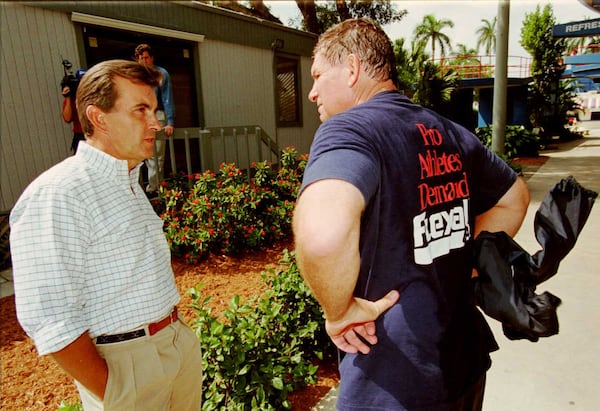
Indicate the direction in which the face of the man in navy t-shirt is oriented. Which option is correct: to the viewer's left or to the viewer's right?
to the viewer's left

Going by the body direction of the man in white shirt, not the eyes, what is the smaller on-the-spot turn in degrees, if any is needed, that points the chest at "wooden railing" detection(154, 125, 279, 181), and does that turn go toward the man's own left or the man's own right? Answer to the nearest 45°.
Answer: approximately 135° to the man's own left

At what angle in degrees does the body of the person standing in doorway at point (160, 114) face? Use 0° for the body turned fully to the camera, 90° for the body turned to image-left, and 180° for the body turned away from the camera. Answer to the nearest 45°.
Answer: approximately 45°

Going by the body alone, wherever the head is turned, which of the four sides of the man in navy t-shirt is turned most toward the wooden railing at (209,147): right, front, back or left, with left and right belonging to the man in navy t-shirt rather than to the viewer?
front

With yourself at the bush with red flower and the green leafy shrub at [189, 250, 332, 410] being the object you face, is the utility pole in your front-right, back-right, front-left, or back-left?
back-left

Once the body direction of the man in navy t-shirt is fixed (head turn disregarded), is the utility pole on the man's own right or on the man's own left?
on the man's own right

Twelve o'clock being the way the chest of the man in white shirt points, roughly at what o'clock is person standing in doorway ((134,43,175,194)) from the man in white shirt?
The person standing in doorway is roughly at 8 o'clock from the man in white shirt.

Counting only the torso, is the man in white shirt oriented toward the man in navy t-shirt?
yes

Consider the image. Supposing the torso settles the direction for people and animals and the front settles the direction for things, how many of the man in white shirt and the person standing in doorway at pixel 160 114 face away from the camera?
0

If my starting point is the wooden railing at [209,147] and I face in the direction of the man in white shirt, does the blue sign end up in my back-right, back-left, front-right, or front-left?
back-left

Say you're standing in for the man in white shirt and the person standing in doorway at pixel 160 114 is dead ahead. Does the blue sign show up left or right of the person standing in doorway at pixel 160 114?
right

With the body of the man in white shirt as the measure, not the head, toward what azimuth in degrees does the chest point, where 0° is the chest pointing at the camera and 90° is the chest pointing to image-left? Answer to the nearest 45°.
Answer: approximately 315°

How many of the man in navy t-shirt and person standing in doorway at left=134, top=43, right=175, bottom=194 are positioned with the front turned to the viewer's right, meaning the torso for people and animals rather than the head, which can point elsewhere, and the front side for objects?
0

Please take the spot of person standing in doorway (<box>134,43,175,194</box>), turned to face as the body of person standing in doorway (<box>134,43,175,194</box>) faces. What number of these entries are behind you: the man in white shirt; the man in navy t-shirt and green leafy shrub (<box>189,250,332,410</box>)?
0

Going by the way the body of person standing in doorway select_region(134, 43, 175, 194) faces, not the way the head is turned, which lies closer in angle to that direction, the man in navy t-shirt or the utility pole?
the man in navy t-shirt

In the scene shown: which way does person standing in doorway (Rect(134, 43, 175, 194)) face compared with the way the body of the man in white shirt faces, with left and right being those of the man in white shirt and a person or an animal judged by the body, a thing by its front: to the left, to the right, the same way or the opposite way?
to the right
